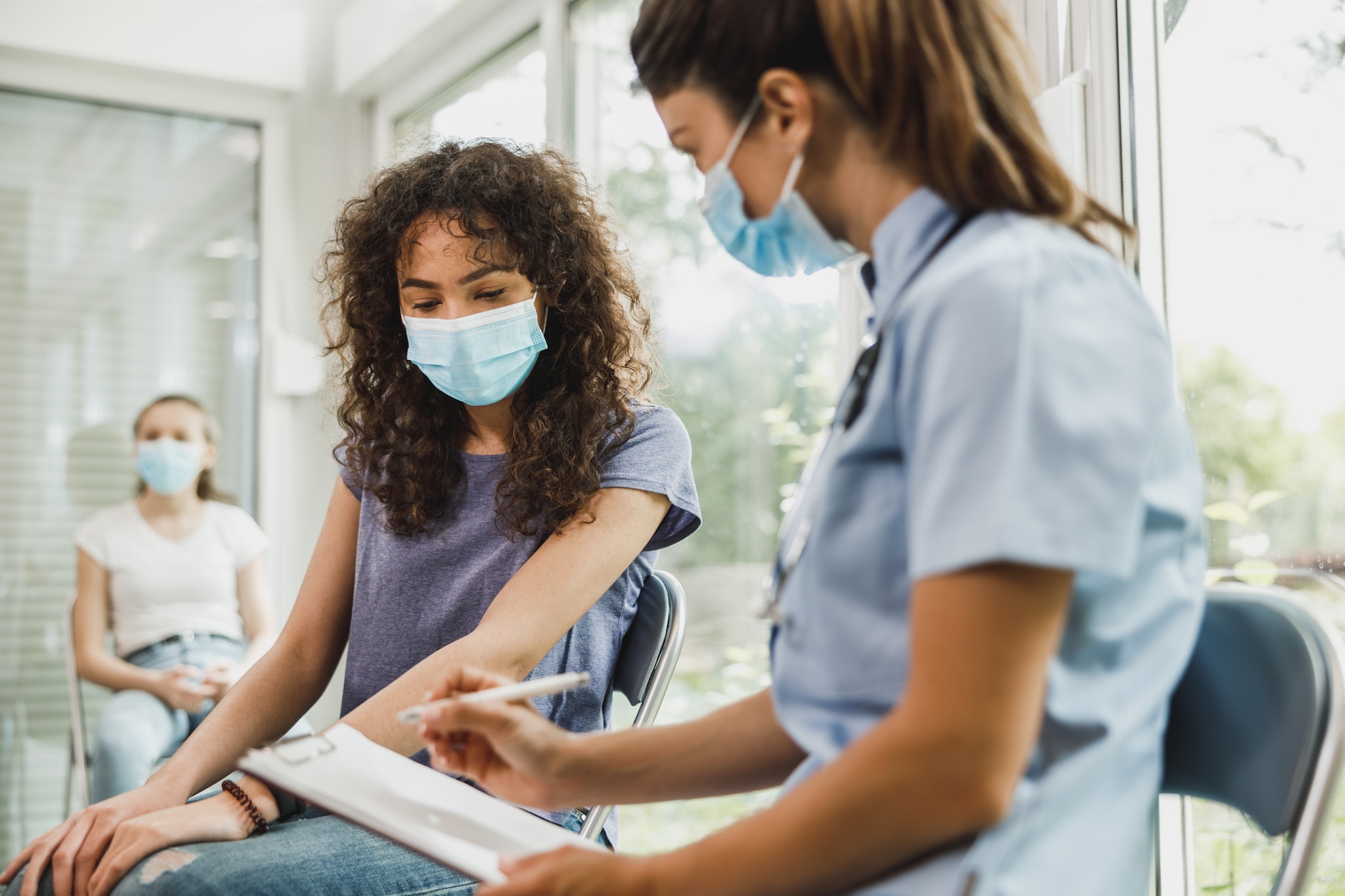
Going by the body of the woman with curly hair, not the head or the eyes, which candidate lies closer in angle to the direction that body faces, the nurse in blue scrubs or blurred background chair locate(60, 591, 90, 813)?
the nurse in blue scrubs

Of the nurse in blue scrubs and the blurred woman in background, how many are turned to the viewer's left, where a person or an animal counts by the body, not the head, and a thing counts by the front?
1

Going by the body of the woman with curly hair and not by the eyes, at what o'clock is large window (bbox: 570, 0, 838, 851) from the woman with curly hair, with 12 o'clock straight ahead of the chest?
The large window is roughly at 6 o'clock from the woman with curly hair.

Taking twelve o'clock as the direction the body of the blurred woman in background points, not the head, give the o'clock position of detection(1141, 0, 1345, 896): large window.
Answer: The large window is roughly at 11 o'clock from the blurred woman in background.

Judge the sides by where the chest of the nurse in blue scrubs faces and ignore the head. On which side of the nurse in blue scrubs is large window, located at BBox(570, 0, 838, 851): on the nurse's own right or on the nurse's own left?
on the nurse's own right

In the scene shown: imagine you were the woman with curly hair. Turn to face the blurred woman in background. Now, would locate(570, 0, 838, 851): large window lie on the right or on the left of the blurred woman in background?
right

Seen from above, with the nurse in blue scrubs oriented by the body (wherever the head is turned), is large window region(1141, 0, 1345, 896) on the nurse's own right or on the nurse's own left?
on the nurse's own right

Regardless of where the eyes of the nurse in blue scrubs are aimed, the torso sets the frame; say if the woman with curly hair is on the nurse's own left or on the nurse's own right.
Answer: on the nurse's own right

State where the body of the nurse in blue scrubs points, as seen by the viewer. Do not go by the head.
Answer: to the viewer's left

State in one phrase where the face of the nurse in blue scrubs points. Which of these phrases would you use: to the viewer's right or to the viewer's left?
to the viewer's left

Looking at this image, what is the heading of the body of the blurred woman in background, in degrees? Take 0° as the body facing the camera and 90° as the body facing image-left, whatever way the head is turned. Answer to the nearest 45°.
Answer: approximately 0°
